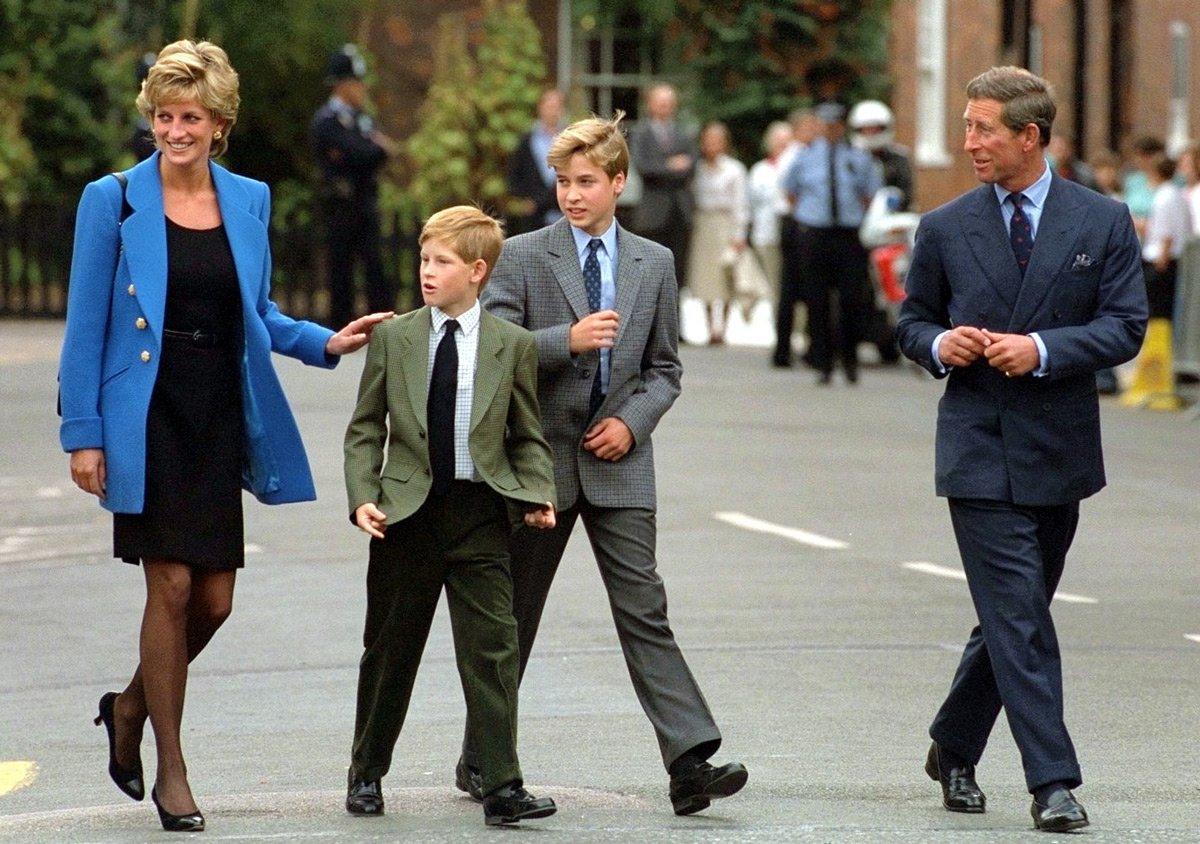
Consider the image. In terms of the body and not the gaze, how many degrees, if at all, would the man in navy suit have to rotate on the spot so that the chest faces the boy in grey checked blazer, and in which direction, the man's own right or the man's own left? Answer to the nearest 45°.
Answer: approximately 90° to the man's own right

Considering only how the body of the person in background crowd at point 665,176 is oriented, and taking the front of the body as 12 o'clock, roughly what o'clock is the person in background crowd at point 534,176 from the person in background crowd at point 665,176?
the person in background crowd at point 534,176 is roughly at 3 o'clock from the person in background crowd at point 665,176.

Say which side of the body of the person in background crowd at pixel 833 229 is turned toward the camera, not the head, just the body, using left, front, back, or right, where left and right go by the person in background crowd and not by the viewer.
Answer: front

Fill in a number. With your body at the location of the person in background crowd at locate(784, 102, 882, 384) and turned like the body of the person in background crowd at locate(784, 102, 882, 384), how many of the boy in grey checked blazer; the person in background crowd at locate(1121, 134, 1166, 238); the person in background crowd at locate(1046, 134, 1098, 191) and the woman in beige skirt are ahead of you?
1

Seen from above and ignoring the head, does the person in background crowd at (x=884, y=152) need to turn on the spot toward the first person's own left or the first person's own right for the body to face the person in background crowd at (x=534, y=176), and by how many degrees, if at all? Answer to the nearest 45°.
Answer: approximately 90° to the first person's own right

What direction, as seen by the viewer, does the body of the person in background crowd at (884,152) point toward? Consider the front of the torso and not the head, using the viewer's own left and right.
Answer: facing the viewer and to the left of the viewer

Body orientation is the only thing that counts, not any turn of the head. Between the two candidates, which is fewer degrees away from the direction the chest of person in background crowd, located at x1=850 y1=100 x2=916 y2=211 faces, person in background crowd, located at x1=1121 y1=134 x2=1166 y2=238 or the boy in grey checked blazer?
the boy in grey checked blazer

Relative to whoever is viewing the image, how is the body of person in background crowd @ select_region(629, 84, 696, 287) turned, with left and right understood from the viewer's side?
facing the viewer
